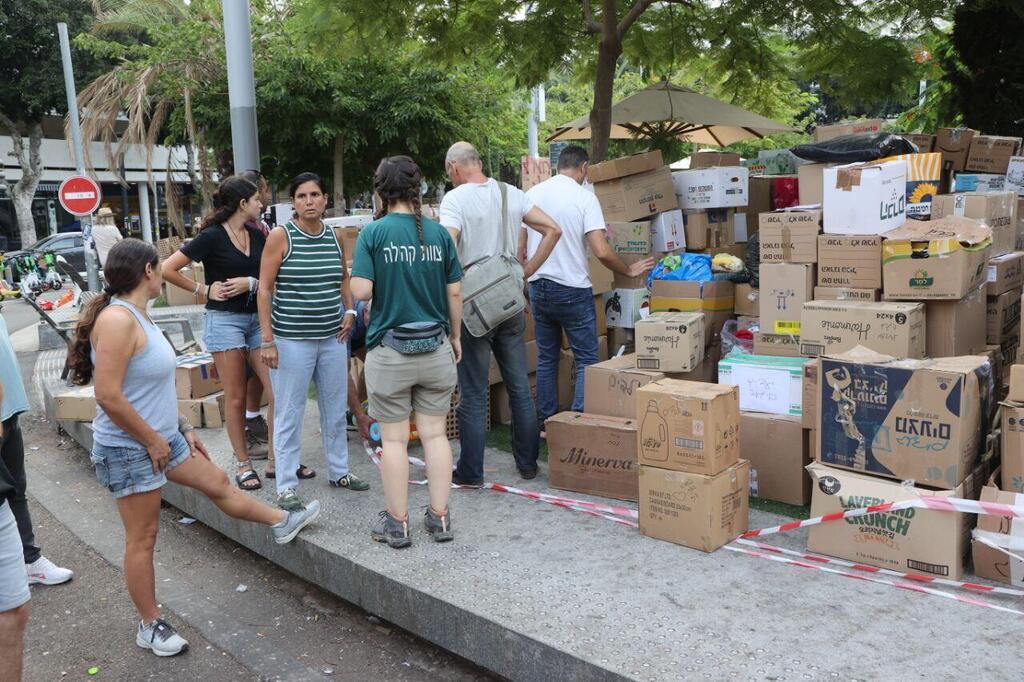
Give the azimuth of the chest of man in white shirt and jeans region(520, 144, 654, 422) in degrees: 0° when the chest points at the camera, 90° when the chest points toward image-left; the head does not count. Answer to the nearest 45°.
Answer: approximately 225°

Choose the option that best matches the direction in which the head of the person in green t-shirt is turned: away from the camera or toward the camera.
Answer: away from the camera

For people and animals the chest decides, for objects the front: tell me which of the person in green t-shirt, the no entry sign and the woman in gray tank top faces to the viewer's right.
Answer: the woman in gray tank top

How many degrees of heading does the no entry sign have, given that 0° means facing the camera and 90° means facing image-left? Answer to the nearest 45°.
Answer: approximately 0°

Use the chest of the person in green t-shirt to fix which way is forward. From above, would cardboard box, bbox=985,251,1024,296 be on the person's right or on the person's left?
on the person's right

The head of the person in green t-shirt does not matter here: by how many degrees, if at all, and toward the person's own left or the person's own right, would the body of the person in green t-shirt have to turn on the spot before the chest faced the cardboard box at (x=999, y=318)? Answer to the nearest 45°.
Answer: approximately 90° to the person's own right

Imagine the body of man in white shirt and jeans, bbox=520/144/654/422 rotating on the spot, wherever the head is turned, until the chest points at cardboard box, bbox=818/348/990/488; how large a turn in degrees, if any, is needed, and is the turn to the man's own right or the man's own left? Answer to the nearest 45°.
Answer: approximately 90° to the man's own right

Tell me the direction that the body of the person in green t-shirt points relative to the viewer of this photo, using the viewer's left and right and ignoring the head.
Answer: facing away from the viewer

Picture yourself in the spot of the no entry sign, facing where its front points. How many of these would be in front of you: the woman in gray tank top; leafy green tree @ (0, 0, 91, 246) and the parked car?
1

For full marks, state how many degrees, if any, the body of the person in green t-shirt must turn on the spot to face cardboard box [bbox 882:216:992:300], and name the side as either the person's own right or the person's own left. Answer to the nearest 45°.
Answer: approximately 90° to the person's own right

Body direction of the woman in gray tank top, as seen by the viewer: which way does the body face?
to the viewer's right

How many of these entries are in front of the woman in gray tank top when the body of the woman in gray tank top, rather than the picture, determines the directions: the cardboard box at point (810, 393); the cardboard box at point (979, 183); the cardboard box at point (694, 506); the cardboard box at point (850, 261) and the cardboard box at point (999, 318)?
5

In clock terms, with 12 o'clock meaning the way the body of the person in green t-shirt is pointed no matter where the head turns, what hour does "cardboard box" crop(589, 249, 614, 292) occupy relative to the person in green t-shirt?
The cardboard box is roughly at 1 o'clock from the person in green t-shirt.
